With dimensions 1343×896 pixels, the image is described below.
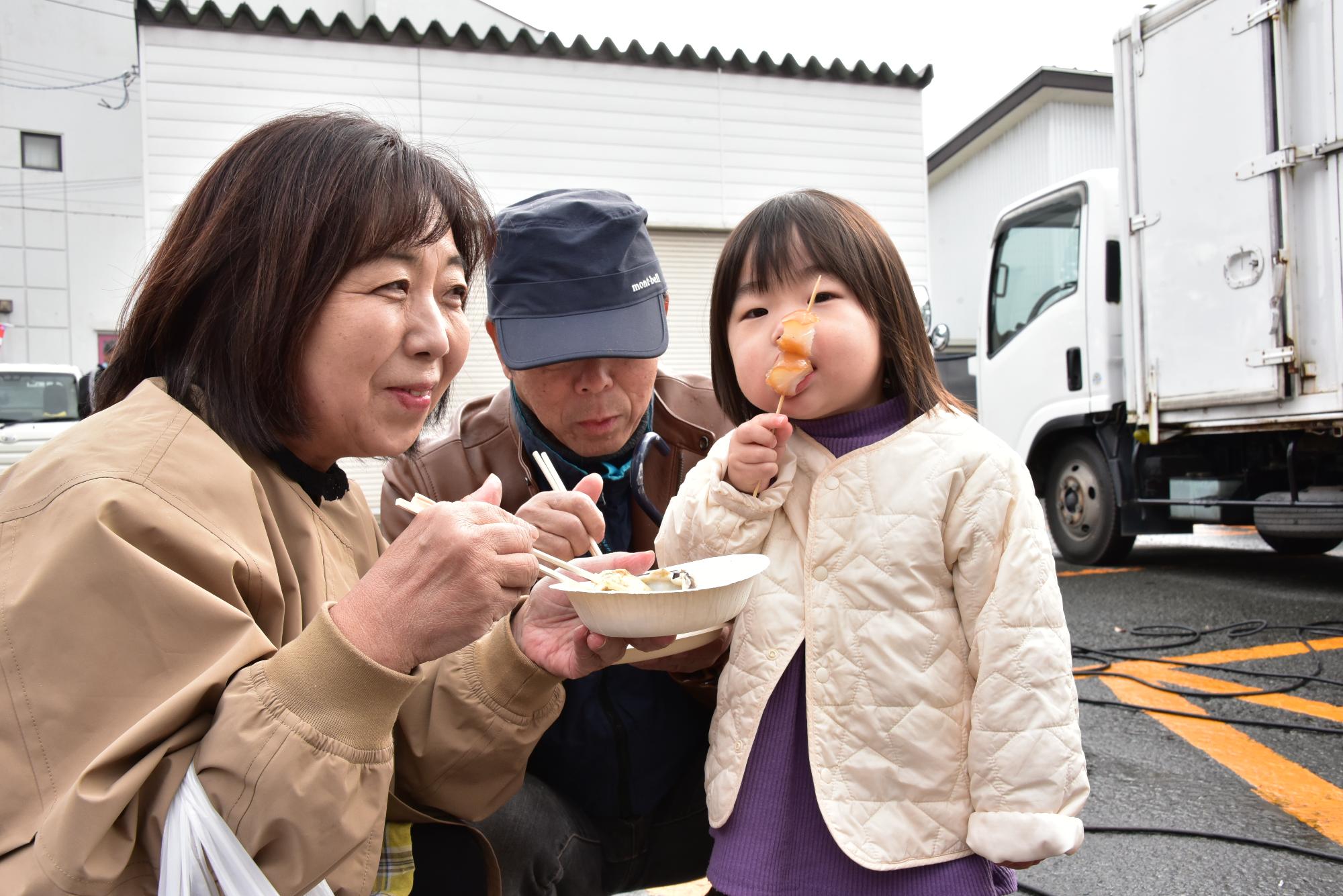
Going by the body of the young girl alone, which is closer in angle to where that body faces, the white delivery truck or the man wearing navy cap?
the man wearing navy cap

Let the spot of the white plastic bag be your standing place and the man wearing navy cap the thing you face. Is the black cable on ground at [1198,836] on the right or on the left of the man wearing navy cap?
right

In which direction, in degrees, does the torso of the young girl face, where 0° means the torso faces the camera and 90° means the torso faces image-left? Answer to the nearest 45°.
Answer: approximately 45°

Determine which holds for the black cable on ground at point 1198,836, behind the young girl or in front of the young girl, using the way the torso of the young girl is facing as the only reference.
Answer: behind

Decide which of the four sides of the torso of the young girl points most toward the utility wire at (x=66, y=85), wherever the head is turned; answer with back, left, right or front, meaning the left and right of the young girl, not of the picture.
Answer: right

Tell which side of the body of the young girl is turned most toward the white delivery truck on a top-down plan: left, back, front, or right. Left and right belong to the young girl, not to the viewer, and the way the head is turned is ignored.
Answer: back

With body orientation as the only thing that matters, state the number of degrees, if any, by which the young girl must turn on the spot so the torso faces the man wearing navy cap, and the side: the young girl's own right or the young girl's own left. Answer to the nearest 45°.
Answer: approximately 90° to the young girl's own right
